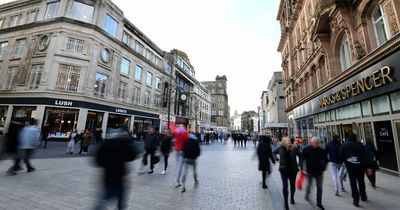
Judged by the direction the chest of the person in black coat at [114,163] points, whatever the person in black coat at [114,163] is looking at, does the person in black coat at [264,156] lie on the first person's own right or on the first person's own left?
on the first person's own right

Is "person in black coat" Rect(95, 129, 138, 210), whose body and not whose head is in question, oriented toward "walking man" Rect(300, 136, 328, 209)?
no

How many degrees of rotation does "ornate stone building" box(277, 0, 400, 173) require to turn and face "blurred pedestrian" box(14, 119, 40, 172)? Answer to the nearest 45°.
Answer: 0° — it already faces them

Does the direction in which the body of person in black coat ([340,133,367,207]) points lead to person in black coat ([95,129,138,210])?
no

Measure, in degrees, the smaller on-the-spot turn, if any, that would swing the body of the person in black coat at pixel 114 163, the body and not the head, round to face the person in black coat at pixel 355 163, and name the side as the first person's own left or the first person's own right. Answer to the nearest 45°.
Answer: approximately 90° to the first person's own right

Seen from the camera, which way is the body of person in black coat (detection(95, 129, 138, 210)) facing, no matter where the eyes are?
away from the camera

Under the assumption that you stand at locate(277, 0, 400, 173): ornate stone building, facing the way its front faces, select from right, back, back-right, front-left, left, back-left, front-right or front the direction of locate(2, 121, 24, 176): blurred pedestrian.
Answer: front

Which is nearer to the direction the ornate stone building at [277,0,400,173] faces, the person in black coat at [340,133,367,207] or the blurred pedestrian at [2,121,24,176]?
the blurred pedestrian

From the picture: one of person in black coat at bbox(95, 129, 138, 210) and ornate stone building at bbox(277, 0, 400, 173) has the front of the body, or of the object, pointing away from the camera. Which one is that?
the person in black coat

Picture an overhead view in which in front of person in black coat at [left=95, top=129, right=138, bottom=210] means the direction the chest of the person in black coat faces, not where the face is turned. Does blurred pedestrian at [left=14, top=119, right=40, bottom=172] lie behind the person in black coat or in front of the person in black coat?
in front

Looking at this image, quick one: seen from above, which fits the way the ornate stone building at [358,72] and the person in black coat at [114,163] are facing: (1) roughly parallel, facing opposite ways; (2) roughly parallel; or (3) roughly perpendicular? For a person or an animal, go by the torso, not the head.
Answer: roughly perpendicular

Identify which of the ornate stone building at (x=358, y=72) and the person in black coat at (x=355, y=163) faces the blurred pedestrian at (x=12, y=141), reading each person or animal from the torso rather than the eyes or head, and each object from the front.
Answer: the ornate stone building

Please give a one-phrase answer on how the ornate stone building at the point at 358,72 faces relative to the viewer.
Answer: facing the viewer and to the left of the viewer
